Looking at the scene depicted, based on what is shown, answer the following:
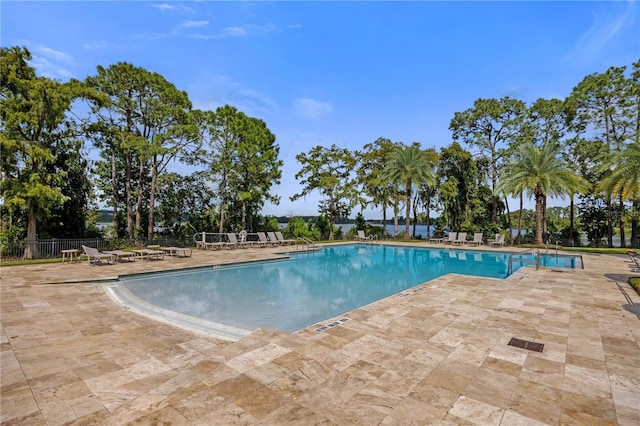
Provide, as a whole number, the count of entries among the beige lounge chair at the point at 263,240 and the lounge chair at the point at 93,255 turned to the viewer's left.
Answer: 0

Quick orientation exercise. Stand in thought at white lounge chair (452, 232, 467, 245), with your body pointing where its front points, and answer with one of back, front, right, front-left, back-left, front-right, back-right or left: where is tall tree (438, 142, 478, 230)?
back-right

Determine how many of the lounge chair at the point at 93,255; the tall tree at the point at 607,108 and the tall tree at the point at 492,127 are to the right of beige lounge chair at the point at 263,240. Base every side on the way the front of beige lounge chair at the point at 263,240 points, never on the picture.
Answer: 1

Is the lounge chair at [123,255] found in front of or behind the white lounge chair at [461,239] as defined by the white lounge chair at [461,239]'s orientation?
in front

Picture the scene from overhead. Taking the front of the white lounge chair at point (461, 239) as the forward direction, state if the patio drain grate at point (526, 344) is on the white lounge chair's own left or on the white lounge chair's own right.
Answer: on the white lounge chair's own left

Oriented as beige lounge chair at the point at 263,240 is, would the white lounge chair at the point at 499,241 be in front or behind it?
in front

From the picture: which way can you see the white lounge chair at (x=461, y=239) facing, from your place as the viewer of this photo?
facing the viewer and to the left of the viewer

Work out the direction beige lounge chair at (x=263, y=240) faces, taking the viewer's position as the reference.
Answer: facing the viewer and to the right of the viewer
